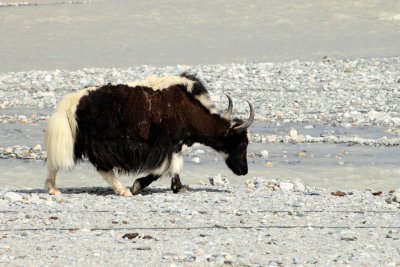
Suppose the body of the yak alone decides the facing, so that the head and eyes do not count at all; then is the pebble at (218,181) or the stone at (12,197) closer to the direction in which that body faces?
the pebble

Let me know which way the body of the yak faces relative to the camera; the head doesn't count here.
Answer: to the viewer's right

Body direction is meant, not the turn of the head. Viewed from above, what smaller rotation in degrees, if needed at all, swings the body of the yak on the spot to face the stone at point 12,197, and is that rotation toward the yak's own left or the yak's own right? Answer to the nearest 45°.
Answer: approximately 135° to the yak's own right

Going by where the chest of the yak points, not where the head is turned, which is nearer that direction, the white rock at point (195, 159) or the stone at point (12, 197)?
the white rock

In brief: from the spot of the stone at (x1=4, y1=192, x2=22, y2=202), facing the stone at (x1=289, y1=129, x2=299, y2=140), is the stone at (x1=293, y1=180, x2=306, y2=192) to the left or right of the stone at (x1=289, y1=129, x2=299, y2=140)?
right
